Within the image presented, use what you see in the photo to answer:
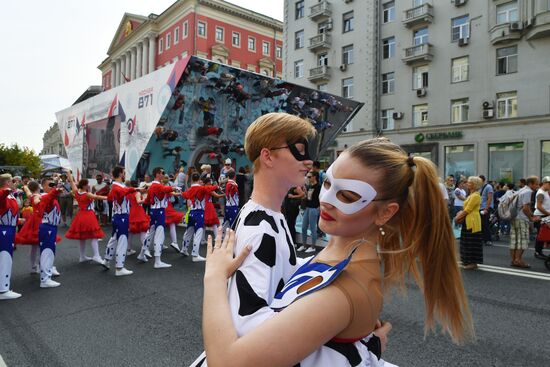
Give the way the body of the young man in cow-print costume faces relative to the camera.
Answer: to the viewer's right

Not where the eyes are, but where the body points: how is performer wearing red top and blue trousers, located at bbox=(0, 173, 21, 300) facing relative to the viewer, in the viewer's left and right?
facing to the right of the viewer

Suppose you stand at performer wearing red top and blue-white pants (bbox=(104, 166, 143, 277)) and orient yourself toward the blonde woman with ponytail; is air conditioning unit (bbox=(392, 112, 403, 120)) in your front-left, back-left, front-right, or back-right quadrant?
back-left

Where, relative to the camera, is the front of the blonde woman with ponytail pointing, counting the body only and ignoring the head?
to the viewer's left

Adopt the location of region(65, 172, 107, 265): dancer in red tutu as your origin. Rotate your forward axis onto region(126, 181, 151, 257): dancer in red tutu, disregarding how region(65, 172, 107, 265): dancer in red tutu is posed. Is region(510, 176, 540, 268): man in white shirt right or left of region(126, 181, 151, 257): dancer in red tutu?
right

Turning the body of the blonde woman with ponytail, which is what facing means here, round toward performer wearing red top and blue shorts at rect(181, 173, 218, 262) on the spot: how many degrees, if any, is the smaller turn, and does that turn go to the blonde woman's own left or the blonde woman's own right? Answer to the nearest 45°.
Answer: approximately 45° to the blonde woman's own right

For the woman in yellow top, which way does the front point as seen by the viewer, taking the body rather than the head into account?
to the viewer's left

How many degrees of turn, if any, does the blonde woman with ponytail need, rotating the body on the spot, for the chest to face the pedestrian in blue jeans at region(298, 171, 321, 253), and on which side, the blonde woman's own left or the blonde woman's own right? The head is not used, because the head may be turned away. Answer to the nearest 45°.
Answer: approximately 90° to the blonde woman's own right

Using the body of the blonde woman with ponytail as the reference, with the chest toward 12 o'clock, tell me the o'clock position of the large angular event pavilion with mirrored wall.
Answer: The large angular event pavilion with mirrored wall is roughly at 2 o'clock from the blonde woman with ponytail.
